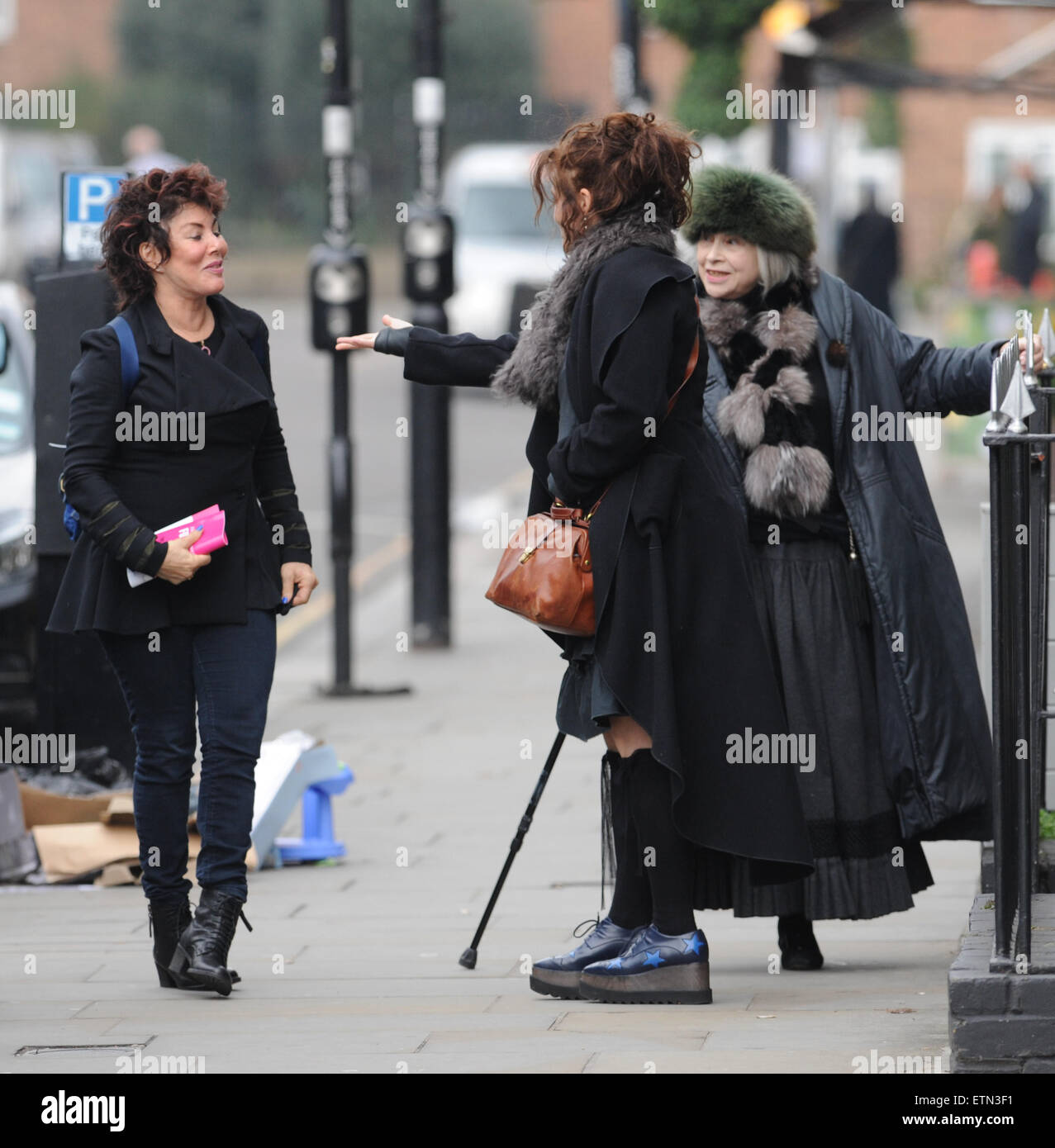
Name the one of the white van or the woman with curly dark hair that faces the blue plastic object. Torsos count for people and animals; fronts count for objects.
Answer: the white van

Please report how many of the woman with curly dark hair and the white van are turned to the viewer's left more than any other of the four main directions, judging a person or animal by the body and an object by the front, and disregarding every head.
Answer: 0

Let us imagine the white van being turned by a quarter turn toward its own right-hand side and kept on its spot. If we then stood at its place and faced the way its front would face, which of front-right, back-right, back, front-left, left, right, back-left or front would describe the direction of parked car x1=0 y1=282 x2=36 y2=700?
left

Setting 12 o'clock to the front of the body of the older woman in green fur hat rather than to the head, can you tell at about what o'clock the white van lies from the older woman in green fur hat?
The white van is roughly at 4 o'clock from the older woman in green fur hat.

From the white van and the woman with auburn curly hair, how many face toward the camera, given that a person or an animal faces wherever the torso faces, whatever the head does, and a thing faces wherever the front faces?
1

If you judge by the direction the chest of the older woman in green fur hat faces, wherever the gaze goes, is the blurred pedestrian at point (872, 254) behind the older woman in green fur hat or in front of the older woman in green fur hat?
behind

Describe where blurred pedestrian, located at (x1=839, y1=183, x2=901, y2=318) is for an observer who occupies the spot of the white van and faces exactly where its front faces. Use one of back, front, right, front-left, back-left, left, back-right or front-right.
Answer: front-left

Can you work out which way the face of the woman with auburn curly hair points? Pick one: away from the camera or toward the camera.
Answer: away from the camera

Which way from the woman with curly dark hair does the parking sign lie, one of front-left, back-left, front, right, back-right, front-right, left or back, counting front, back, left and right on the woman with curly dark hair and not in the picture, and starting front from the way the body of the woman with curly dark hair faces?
back-left

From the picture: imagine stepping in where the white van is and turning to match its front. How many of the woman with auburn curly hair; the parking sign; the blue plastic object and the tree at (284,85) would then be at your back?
1

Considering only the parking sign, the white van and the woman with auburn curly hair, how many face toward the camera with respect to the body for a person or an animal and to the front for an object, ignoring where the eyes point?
2

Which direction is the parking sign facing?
toward the camera

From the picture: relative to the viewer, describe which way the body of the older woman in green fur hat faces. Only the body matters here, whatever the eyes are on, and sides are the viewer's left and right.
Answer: facing the viewer and to the left of the viewer

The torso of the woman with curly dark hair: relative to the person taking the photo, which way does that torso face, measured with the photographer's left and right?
facing the viewer and to the right of the viewer

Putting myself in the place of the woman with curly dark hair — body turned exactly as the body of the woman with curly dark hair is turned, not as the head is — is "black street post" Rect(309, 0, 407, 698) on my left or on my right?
on my left

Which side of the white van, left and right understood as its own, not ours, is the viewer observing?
front

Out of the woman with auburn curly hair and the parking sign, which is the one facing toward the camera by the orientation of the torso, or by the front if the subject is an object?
the parking sign
